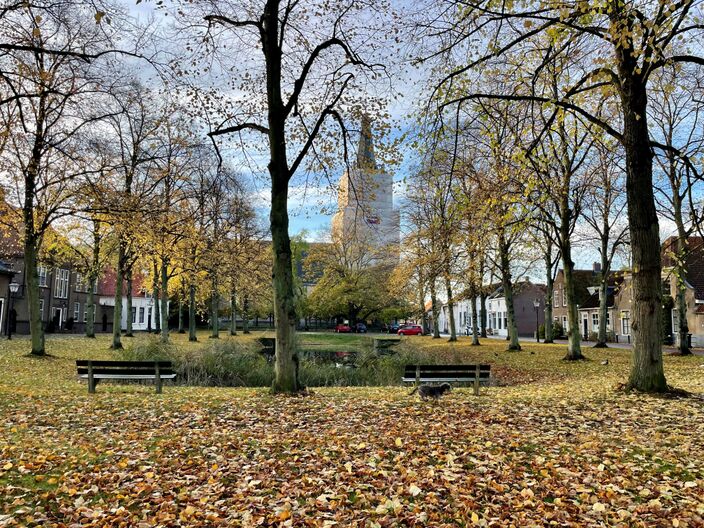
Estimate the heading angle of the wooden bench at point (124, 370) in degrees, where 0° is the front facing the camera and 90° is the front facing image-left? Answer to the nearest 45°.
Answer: approximately 180°

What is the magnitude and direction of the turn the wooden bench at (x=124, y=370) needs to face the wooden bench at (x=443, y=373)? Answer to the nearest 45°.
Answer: approximately 90° to its right

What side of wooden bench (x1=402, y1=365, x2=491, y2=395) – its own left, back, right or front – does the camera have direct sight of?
back

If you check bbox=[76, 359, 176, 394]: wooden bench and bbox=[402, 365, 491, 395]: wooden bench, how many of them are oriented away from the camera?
2

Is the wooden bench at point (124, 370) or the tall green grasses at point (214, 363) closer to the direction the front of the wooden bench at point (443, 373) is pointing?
the tall green grasses

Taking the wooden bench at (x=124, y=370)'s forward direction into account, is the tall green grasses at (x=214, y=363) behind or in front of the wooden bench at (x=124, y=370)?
in front

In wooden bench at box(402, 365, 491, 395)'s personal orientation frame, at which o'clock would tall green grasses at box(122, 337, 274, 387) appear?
The tall green grasses is roughly at 10 o'clock from the wooden bench.

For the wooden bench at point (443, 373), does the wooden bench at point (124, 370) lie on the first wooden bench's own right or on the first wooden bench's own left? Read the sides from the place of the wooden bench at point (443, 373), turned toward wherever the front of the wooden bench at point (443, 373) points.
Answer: on the first wooden bench's own left

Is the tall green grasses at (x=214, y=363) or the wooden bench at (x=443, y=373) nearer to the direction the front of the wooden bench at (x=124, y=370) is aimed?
the tall green grasses
